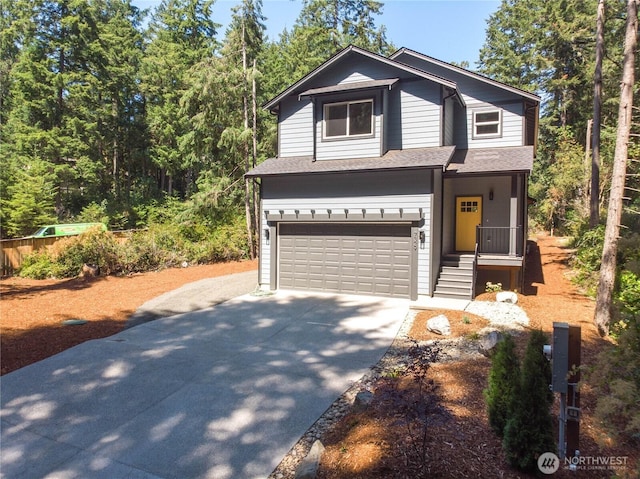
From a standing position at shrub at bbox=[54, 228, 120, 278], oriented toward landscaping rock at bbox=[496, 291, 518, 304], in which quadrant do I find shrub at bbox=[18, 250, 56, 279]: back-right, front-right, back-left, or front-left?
back-right

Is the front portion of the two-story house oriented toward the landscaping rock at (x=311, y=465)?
yes

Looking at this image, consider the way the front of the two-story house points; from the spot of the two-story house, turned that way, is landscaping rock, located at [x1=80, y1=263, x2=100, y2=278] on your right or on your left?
on your right

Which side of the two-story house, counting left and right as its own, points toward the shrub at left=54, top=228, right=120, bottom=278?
right

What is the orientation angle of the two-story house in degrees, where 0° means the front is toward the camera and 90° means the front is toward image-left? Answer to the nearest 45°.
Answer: approximately 0°

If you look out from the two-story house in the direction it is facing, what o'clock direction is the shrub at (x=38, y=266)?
The shrub is roughly at 3 o'clock from the two-story house.

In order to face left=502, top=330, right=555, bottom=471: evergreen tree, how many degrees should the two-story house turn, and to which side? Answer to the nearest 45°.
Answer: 0° — it already faces it

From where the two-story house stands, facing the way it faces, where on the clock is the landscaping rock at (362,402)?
The landscaping rock is roughly at 12 o'clock from the two-story house.
